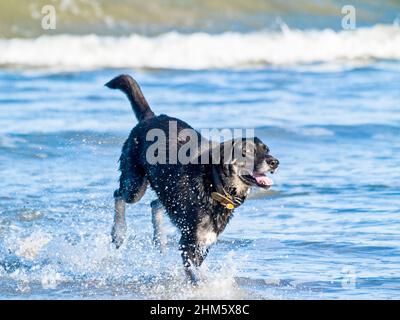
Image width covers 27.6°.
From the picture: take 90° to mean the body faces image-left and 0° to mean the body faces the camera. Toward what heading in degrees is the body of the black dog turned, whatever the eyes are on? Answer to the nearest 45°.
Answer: approximately 315°
